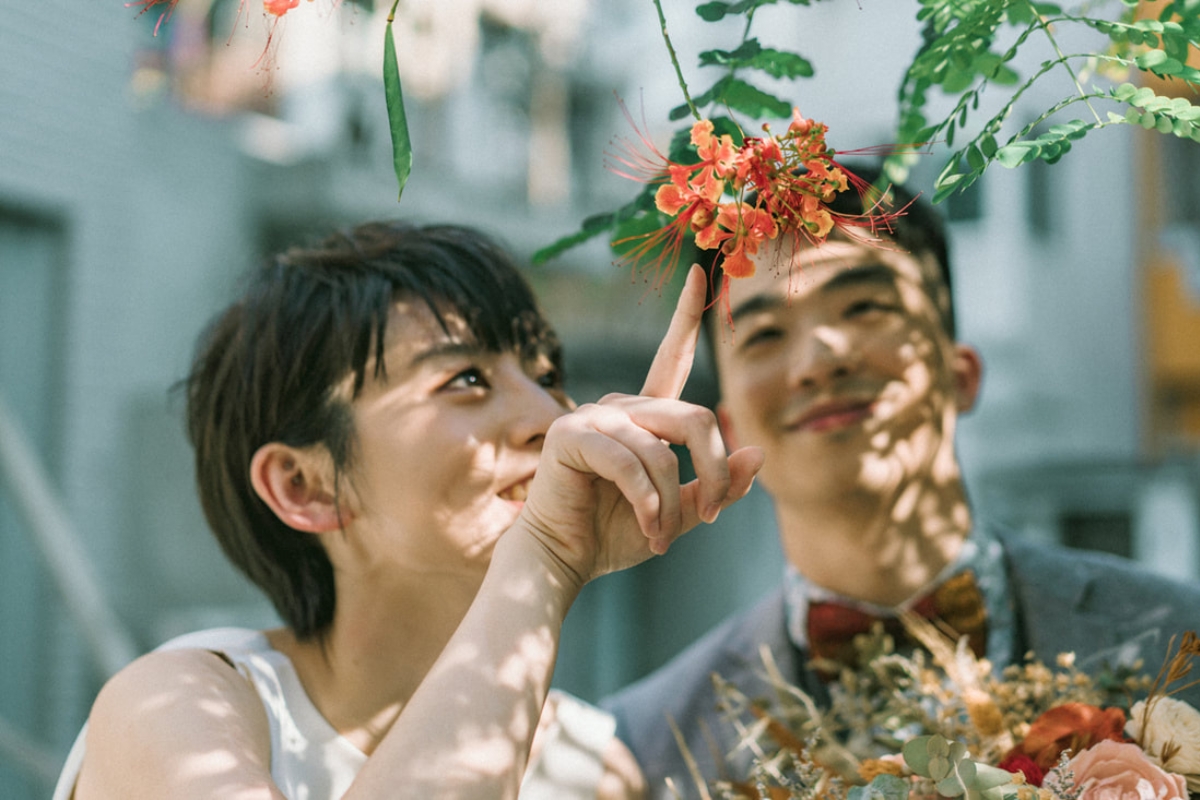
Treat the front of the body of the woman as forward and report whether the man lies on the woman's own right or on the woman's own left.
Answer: on the woman's own left

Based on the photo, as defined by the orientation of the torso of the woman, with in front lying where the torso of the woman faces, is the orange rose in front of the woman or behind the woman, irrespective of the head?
in front

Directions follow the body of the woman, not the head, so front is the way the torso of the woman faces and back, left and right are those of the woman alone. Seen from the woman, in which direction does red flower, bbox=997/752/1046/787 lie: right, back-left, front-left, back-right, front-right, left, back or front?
front

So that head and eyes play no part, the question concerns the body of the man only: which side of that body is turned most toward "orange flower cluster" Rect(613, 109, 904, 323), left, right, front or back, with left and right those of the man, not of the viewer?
front

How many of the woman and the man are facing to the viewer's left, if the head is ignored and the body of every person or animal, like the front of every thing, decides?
0

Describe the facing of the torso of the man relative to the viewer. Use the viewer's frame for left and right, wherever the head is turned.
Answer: facing the viewer
